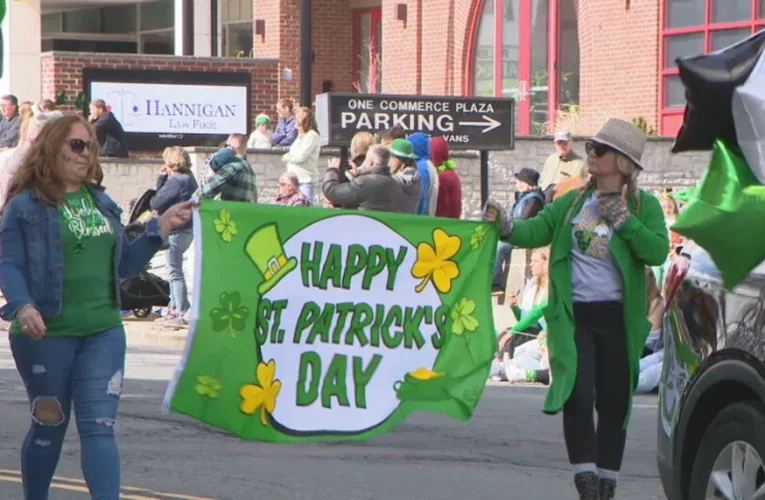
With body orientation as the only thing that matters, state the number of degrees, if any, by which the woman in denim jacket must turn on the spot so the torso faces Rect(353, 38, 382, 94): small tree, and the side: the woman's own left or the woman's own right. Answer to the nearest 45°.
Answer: approximately 135° to the woman's own left

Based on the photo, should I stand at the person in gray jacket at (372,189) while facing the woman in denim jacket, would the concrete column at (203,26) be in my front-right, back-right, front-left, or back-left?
back-right

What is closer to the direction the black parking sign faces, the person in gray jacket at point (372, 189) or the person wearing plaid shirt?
the person in gray jacket

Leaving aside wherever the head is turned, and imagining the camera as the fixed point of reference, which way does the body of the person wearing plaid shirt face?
to the viewer's left

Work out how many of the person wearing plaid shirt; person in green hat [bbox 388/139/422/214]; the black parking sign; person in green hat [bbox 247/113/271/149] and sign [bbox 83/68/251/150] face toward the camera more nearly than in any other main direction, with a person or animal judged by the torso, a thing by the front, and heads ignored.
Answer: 3
